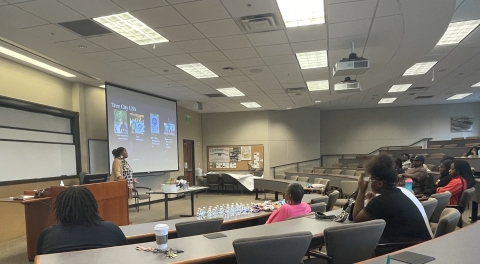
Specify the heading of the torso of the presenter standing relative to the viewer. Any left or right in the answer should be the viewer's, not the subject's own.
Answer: facing to the right of the viewer

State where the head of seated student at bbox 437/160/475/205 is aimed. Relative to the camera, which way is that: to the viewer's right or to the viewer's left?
to the viewer's left

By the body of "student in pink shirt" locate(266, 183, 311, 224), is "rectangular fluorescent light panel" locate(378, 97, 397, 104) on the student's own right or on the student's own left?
on the student's own right

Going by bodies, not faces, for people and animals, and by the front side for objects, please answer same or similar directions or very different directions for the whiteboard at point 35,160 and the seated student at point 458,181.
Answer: very different directions

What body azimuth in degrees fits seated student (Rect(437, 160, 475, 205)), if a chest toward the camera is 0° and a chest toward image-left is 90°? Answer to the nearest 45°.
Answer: approximately 90°

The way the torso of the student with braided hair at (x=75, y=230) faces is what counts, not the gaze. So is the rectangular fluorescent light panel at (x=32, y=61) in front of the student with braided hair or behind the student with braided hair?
in front

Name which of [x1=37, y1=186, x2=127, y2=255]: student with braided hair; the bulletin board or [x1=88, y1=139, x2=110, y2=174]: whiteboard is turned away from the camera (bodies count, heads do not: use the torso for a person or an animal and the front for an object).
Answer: the student with braided hair

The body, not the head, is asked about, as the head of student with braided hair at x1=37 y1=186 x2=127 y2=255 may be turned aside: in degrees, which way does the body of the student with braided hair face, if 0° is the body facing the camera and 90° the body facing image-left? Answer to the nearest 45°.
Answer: approximately 180°

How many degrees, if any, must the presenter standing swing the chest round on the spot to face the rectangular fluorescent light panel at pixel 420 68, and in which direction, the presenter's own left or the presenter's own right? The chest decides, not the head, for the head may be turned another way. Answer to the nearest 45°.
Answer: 0° — they already face it

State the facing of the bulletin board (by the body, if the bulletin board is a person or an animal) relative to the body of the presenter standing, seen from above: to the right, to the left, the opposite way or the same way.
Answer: to the right
